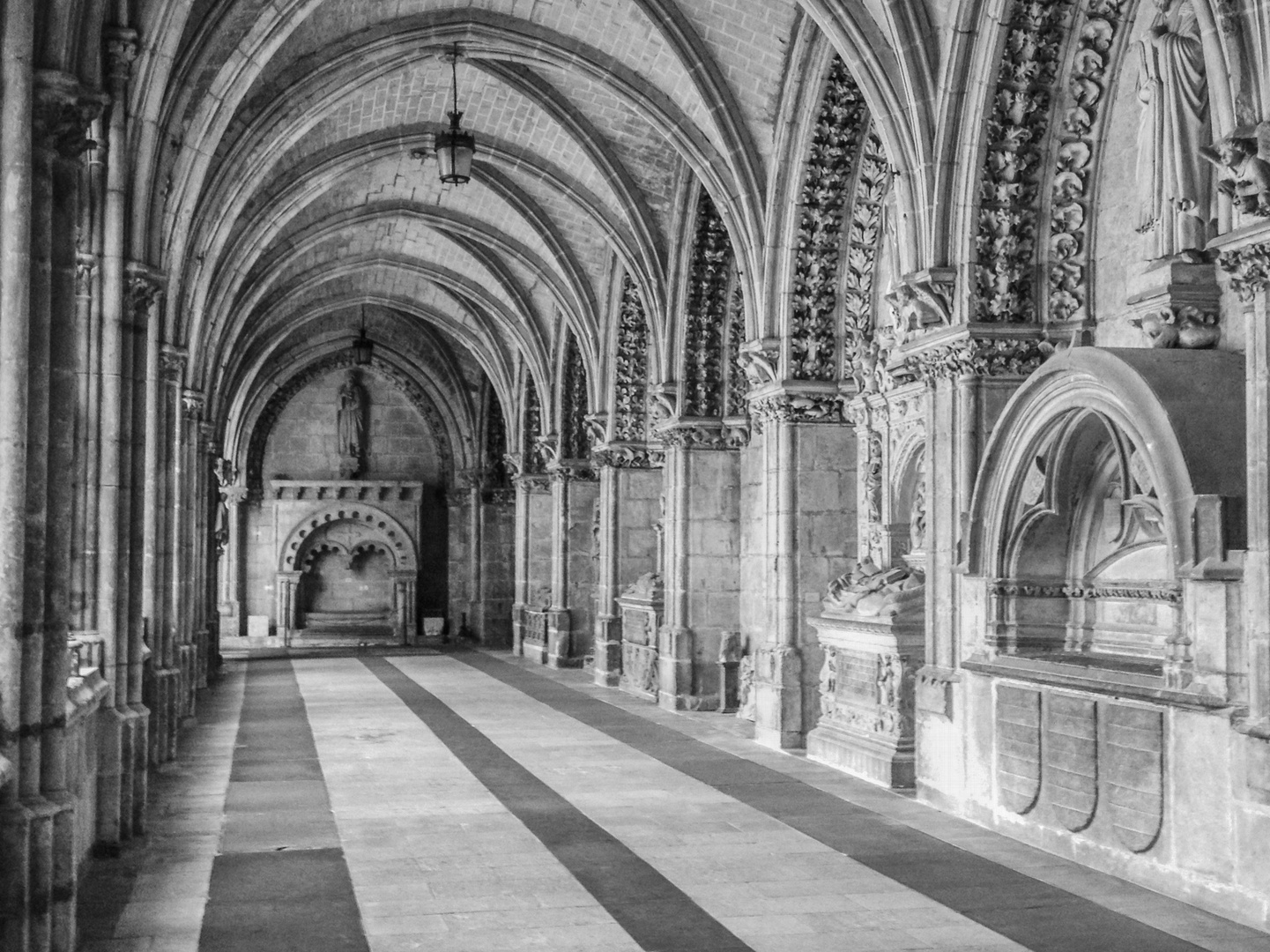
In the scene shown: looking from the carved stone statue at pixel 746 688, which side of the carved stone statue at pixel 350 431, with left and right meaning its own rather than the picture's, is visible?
front

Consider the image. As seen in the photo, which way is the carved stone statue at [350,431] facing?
toward the camera

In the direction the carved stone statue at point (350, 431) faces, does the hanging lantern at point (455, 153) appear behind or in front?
in front

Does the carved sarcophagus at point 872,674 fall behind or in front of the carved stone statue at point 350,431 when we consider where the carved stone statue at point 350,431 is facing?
in front

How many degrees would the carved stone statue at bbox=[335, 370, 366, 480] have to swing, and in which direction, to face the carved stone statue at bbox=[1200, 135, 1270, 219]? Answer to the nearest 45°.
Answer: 0° — it already faces it

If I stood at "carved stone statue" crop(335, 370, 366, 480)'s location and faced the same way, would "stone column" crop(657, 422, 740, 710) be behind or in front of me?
in front

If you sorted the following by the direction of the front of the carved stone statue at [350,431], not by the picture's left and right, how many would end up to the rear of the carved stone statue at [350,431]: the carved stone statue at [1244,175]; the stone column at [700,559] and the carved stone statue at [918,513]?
0
